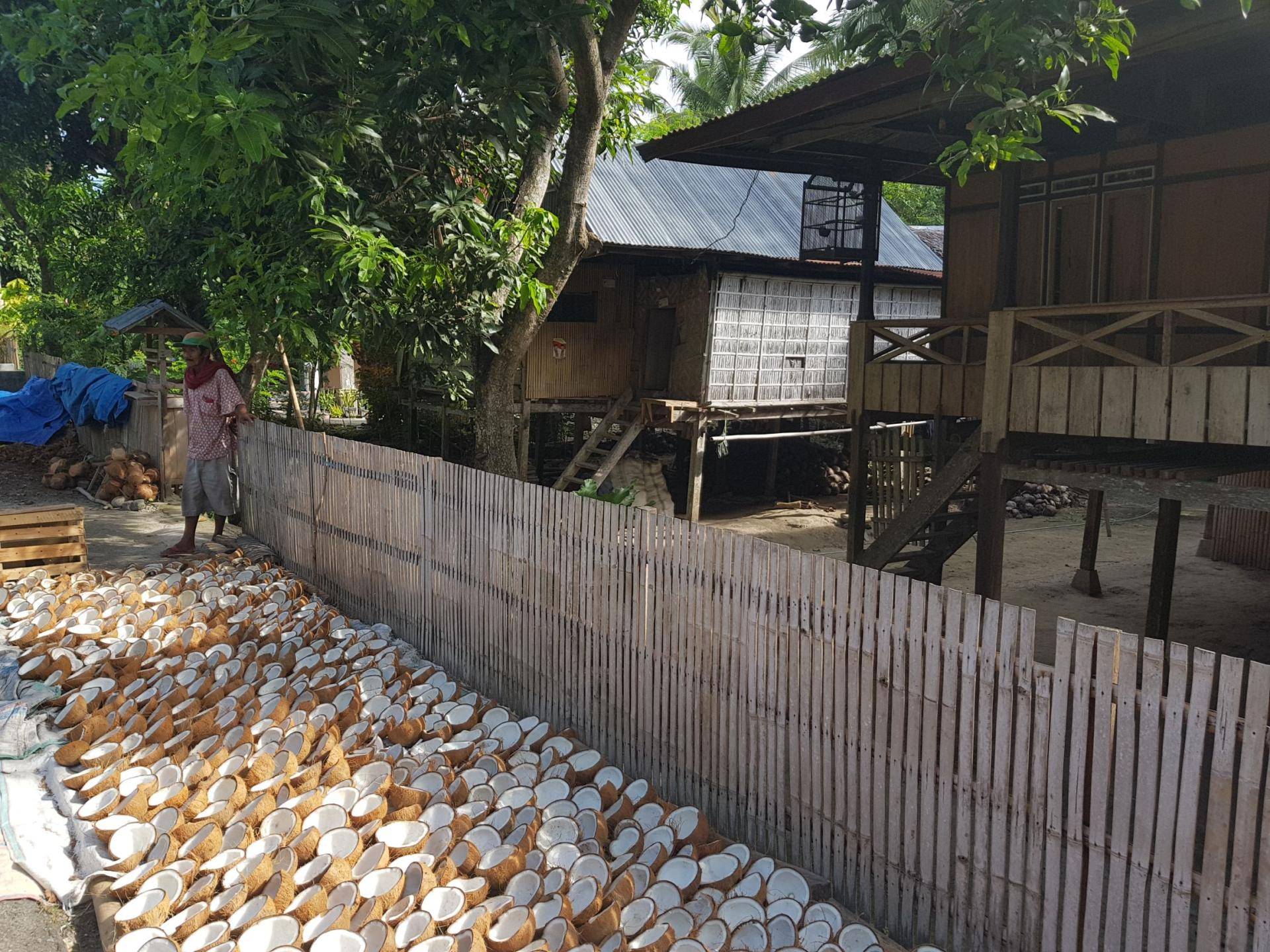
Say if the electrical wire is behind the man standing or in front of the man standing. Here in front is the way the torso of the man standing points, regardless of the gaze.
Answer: behind

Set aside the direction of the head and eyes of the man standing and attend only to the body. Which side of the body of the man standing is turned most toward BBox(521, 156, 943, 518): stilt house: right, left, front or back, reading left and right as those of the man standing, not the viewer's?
back

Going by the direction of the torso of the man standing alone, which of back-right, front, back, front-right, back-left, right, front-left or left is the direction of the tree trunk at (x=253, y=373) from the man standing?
back-right

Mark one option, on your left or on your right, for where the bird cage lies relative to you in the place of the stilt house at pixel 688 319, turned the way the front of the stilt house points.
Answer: on your left

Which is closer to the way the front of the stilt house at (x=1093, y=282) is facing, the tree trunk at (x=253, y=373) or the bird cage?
the tree trunk

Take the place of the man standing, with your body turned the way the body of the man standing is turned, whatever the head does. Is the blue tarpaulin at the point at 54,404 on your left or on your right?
on your right

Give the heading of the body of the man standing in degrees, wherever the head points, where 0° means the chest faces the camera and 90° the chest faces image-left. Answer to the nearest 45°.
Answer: approximately 45°

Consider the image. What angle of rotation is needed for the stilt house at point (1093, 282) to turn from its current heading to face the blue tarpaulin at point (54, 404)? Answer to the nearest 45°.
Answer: approximately 45° to its right

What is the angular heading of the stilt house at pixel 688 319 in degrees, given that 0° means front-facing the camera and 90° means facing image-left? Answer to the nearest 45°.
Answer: approximately 45°

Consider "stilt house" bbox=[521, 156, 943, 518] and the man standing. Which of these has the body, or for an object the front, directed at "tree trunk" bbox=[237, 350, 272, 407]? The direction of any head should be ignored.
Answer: the stilt house

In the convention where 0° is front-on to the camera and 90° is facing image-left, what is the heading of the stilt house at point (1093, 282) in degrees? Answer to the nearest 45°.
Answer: approximately 45°

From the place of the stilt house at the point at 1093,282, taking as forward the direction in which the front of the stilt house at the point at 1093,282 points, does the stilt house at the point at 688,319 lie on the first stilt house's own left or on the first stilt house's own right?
on the first stilt house's own right
